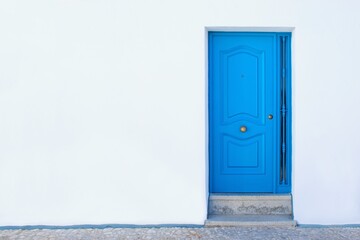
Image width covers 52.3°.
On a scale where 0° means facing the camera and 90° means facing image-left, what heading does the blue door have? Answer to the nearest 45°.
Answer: approximately 0°
